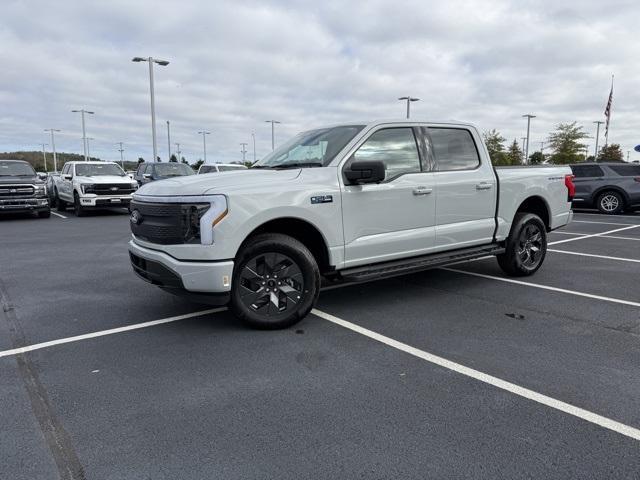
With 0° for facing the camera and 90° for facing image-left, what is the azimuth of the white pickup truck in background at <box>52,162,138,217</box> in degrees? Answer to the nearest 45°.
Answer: approximately 315°

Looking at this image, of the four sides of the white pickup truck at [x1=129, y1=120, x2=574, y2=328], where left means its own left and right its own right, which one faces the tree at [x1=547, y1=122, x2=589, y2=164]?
back

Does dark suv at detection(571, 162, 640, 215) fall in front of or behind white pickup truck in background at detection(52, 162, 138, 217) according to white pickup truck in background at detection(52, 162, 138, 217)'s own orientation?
in front

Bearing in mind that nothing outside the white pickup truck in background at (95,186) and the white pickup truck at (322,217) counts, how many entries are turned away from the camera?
0

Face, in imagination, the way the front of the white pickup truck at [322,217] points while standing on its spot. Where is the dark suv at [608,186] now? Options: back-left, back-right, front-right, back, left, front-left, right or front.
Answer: back

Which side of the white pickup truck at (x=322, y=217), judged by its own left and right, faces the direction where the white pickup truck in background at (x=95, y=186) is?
right

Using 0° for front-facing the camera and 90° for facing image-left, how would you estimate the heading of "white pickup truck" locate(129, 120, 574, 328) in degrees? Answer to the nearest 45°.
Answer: approximately 45°

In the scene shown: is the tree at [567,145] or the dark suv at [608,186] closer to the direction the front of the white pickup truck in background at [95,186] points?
the dark suv

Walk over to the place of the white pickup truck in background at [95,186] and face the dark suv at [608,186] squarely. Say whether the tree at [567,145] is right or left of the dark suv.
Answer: left
